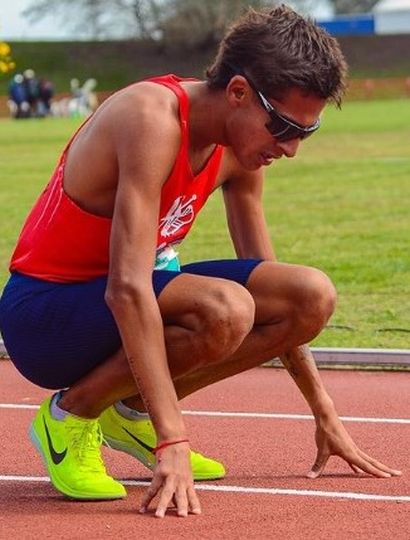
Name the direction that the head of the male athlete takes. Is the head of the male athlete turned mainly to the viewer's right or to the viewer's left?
to the viewer's right

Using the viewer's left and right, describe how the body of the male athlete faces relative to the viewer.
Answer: facing the viewer and to the right of the viewer
